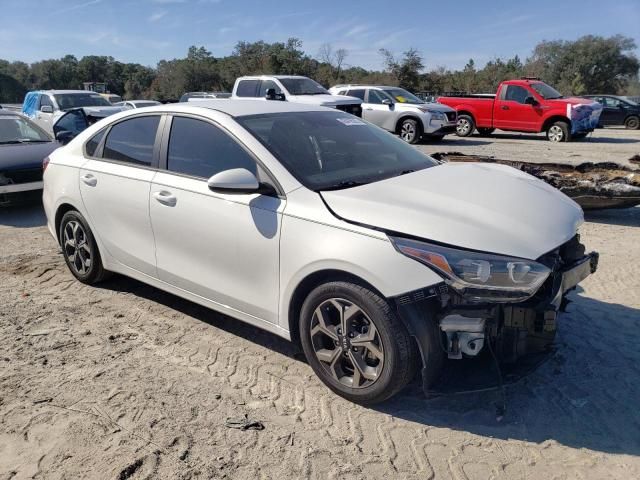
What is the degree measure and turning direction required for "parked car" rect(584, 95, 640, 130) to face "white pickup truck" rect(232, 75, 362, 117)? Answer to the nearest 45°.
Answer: approximately 135° to its right

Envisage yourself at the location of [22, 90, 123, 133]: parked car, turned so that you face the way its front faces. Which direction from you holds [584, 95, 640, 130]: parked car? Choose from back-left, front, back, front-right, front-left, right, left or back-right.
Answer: front-left

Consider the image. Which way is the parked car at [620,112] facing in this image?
to the viewer's right

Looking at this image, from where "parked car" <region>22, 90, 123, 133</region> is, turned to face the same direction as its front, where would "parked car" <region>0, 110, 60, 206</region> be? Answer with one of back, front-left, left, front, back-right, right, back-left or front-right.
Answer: front-right

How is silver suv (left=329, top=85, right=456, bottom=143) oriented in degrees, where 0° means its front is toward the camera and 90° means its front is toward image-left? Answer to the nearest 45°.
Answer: approximately 315°

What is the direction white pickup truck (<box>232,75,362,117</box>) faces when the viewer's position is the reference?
facing the viewer and to the right of the viewer

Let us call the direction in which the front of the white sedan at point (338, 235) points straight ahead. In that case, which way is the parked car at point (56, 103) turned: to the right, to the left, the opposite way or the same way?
the same way

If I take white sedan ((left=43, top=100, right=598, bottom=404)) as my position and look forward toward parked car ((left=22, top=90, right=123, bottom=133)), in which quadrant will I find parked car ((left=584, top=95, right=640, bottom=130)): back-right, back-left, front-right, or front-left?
front-right

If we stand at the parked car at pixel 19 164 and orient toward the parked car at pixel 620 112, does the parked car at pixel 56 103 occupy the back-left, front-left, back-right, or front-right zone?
front-left

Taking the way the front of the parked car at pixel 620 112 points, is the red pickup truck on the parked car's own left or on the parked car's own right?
on the parked car's own right

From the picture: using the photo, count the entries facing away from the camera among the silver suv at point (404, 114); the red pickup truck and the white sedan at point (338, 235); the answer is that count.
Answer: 0

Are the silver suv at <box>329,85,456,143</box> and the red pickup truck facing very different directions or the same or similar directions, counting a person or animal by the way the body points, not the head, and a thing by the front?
same or similar directions
